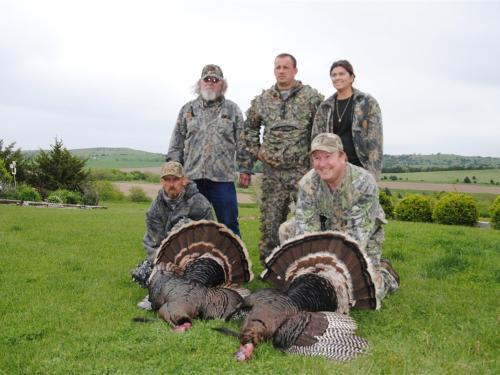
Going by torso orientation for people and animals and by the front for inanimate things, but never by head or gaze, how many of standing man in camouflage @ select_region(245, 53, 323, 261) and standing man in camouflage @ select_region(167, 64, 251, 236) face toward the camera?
2

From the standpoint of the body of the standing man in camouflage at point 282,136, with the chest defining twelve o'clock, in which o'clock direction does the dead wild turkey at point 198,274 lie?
The dead wild turkey is roughly at 1 o'clock from the standing man in camouflage.

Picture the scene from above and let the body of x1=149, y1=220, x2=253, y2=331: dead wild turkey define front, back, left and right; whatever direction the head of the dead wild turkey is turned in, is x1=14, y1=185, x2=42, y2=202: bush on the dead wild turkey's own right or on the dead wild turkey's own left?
on the dead wild turkey's own right

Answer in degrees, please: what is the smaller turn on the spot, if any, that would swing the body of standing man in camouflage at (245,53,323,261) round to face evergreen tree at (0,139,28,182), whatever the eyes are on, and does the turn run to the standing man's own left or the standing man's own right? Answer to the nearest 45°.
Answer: approximately 135° to the standing man's own right

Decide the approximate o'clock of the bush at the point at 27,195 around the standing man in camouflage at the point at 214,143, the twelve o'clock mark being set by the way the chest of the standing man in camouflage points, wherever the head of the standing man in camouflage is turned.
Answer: The bush is roughly at 5 o'clock from the standing man in camouflage.

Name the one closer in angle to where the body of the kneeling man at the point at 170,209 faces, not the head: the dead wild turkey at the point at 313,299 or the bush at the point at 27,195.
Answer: the dead wild turkey

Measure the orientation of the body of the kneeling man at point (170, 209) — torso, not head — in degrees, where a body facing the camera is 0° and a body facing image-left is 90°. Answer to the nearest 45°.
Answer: approximately 0°

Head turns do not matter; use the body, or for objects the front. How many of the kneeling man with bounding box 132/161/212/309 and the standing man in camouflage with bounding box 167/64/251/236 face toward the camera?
2

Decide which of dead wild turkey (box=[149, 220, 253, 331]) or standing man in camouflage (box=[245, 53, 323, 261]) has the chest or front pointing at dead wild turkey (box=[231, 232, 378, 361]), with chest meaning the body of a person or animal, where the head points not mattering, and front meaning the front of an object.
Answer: the standing man in camouflage

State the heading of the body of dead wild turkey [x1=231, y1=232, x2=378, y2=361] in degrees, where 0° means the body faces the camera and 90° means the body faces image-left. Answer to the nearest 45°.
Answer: approximately 45°

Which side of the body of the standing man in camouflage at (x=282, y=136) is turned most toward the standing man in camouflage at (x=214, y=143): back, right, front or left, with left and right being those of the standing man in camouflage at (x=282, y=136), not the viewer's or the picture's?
right
